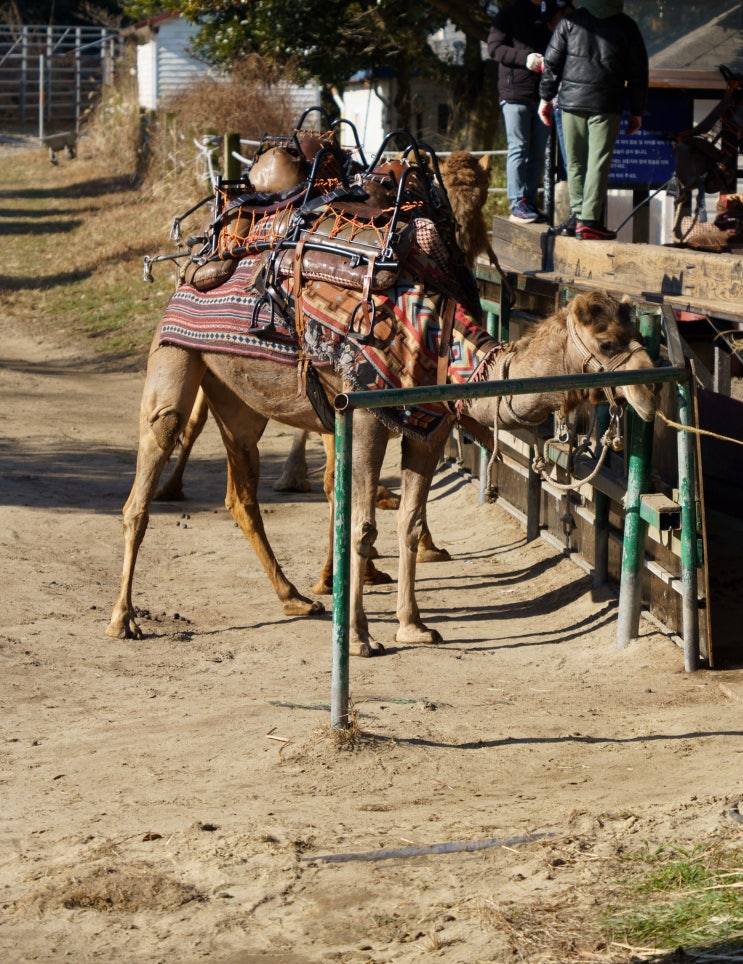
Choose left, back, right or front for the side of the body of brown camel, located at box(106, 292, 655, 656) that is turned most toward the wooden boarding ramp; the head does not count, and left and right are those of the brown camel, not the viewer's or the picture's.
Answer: front

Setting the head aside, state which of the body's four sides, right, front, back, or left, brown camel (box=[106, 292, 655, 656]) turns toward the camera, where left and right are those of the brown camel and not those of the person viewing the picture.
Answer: right

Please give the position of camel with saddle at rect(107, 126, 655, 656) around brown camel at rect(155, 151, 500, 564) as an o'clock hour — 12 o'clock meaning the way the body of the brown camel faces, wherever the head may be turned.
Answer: The camel with saddle is roughly at 4 o'clock from the brown camel.

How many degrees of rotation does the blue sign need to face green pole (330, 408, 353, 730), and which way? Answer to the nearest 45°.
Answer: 0° — it already faces it

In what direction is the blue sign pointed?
toward the camera

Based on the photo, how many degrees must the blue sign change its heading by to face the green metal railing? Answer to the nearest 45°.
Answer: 0° — it already faces it

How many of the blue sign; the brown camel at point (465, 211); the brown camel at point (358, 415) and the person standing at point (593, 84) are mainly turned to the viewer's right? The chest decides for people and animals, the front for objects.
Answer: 2

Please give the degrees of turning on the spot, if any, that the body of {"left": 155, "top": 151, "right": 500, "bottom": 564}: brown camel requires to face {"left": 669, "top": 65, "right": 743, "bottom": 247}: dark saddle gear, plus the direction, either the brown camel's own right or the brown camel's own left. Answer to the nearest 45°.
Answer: approximately 45° to the brown camel's own left

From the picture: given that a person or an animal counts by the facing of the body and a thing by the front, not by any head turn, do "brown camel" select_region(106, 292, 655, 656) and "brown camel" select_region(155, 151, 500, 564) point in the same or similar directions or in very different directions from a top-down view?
same or similar directions
